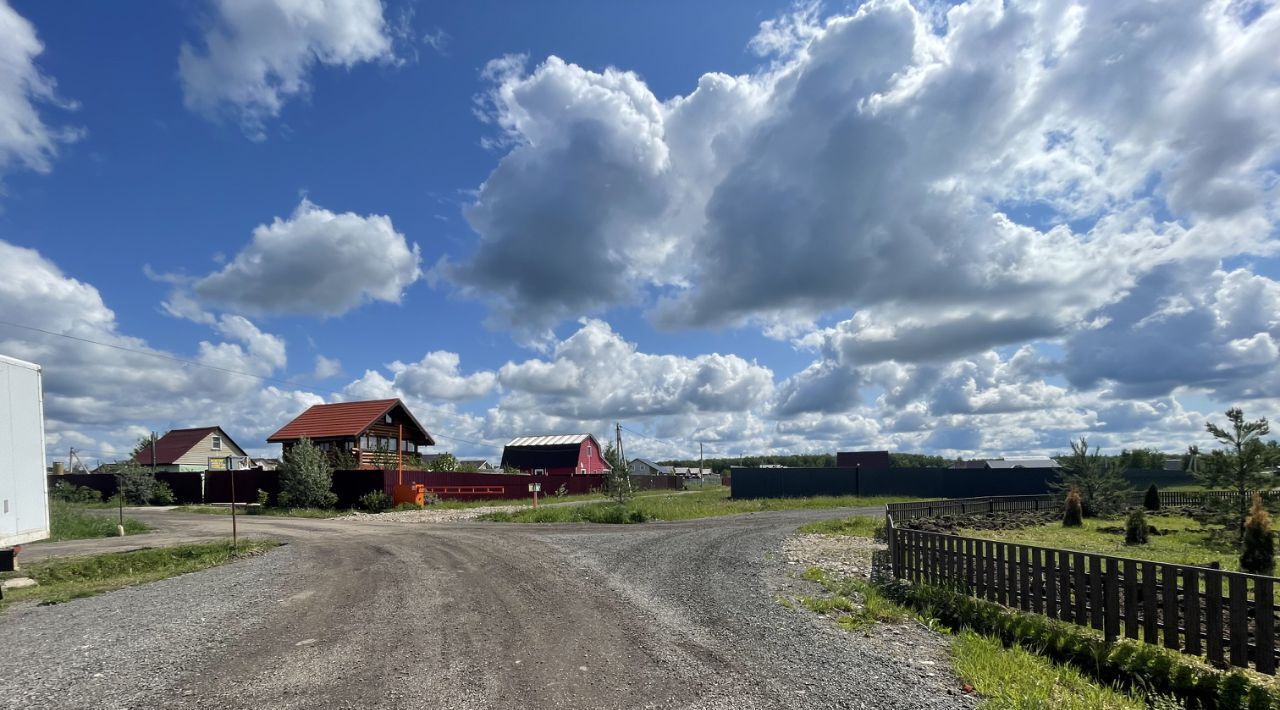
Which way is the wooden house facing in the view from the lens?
facing the viewer and to the right of the viewer

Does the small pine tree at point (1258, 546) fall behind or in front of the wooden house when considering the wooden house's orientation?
in front

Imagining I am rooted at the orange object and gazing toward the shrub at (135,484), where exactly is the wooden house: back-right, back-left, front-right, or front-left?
front-right

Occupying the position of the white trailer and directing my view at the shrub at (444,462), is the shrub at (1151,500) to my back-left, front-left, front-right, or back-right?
front-right

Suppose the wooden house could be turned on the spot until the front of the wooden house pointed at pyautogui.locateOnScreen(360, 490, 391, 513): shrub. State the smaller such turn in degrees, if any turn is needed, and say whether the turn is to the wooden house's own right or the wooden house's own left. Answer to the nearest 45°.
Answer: approximately 45° to the wooden house's own right

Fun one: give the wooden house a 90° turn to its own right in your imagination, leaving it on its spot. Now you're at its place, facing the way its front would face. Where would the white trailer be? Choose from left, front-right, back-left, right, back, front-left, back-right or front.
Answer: front-left

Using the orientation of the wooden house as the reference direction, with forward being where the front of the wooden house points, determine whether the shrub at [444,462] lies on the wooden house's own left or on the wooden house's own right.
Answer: on the wooden house's own left
